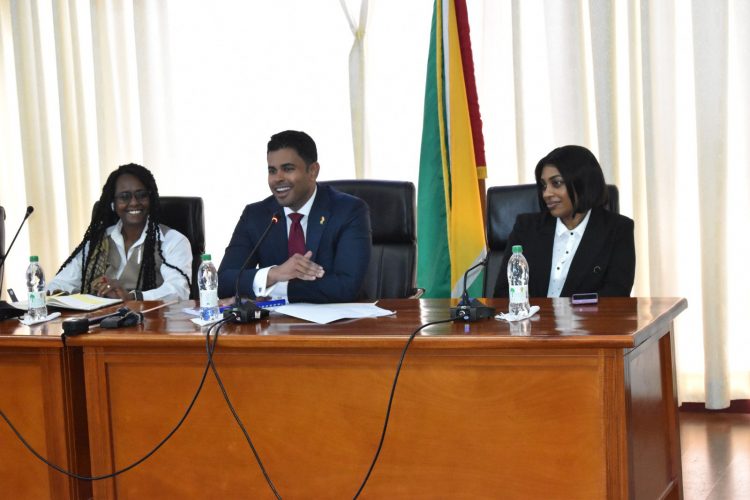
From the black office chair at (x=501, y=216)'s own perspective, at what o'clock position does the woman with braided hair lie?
The woman with braided hair is roughly at 3 o'clock from the black office chair.

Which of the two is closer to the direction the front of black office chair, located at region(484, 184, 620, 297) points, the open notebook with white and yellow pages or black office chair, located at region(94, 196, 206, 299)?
the open notebook with white and yellow pages

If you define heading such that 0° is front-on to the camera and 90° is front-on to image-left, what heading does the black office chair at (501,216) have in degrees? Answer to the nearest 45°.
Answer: approximately 0°

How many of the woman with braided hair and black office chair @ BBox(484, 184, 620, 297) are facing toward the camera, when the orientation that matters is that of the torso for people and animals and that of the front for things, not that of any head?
2

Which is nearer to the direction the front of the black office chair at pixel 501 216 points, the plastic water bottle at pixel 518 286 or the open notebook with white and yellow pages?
the plastic water bottle

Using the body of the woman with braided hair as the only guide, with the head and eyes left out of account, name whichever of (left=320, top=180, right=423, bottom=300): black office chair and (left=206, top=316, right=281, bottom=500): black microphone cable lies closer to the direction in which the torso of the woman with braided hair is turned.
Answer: the black microphone cable
